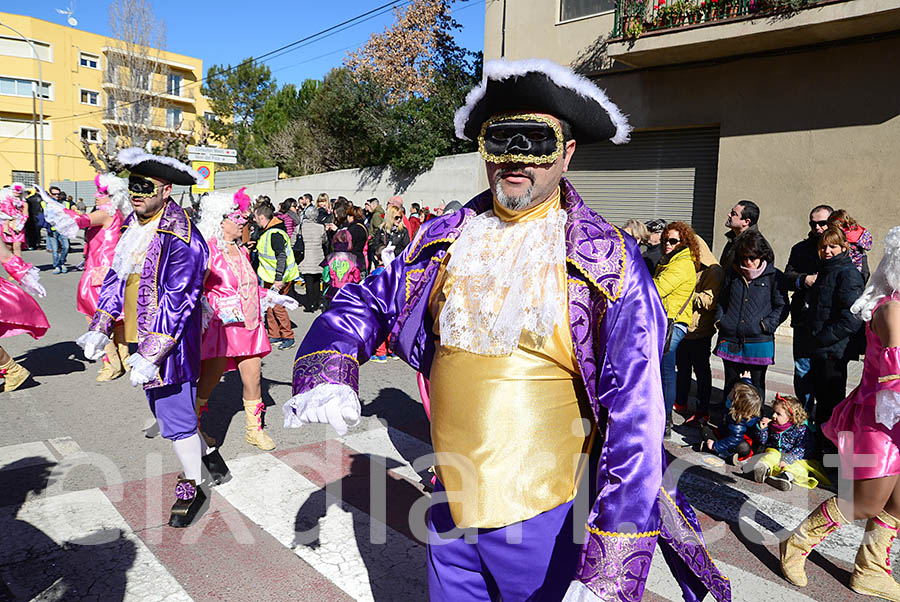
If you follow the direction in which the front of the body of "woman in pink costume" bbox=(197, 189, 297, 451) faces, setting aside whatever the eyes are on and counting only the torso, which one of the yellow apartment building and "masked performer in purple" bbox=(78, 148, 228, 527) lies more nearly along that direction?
the masked performer in purple

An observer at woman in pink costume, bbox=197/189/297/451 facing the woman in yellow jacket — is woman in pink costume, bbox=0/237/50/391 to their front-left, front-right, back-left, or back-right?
back-left

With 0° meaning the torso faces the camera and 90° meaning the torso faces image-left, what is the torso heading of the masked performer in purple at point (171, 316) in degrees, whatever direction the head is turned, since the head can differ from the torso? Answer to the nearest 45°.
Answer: approximately 45°

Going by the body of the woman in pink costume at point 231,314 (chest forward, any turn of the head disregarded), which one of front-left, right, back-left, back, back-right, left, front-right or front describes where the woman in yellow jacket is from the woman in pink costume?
front-left

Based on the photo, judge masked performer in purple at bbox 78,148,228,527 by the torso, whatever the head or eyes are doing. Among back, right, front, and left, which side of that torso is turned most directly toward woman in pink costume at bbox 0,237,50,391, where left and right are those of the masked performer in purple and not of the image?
right

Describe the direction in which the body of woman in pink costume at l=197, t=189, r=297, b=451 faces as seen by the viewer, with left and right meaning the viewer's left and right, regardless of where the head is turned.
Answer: facing the viewer and to the right of the viewer

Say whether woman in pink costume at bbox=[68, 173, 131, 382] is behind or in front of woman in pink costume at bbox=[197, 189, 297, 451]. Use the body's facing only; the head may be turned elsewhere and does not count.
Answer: behind

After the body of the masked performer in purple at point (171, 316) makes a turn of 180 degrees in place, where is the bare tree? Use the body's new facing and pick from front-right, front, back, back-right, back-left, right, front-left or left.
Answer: front-left

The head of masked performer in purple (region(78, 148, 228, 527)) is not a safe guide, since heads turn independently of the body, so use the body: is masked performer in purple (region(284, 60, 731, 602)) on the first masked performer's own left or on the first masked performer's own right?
on the first masked performer's own left
